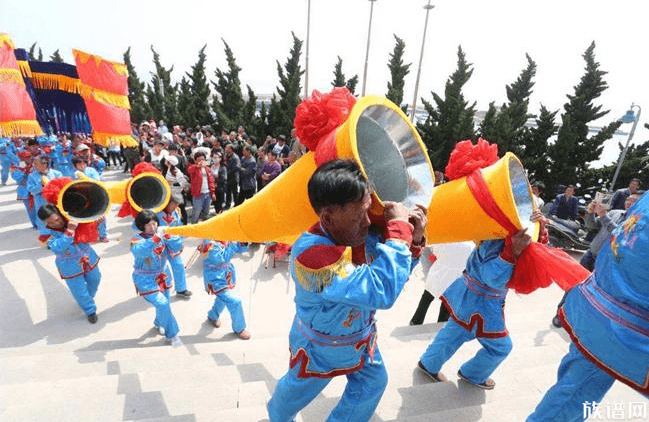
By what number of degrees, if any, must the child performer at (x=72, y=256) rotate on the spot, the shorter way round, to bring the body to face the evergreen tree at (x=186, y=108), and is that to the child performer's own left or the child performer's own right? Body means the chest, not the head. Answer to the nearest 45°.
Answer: approximately 135° to the child performer's own left

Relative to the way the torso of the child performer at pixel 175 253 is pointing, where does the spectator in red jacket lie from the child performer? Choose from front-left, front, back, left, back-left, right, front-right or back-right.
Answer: back-left

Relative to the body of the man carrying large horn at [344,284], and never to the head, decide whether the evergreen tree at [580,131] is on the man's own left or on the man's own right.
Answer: on the man's own left

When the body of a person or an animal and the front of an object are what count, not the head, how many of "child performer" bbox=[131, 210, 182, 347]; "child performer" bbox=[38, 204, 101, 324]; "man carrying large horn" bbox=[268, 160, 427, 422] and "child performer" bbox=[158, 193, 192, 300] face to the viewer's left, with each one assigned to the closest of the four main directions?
0

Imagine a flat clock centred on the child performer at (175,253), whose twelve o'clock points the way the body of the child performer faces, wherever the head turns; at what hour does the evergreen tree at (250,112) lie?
The evergreen tree is roughly at 8 o'clock from the child performer.
